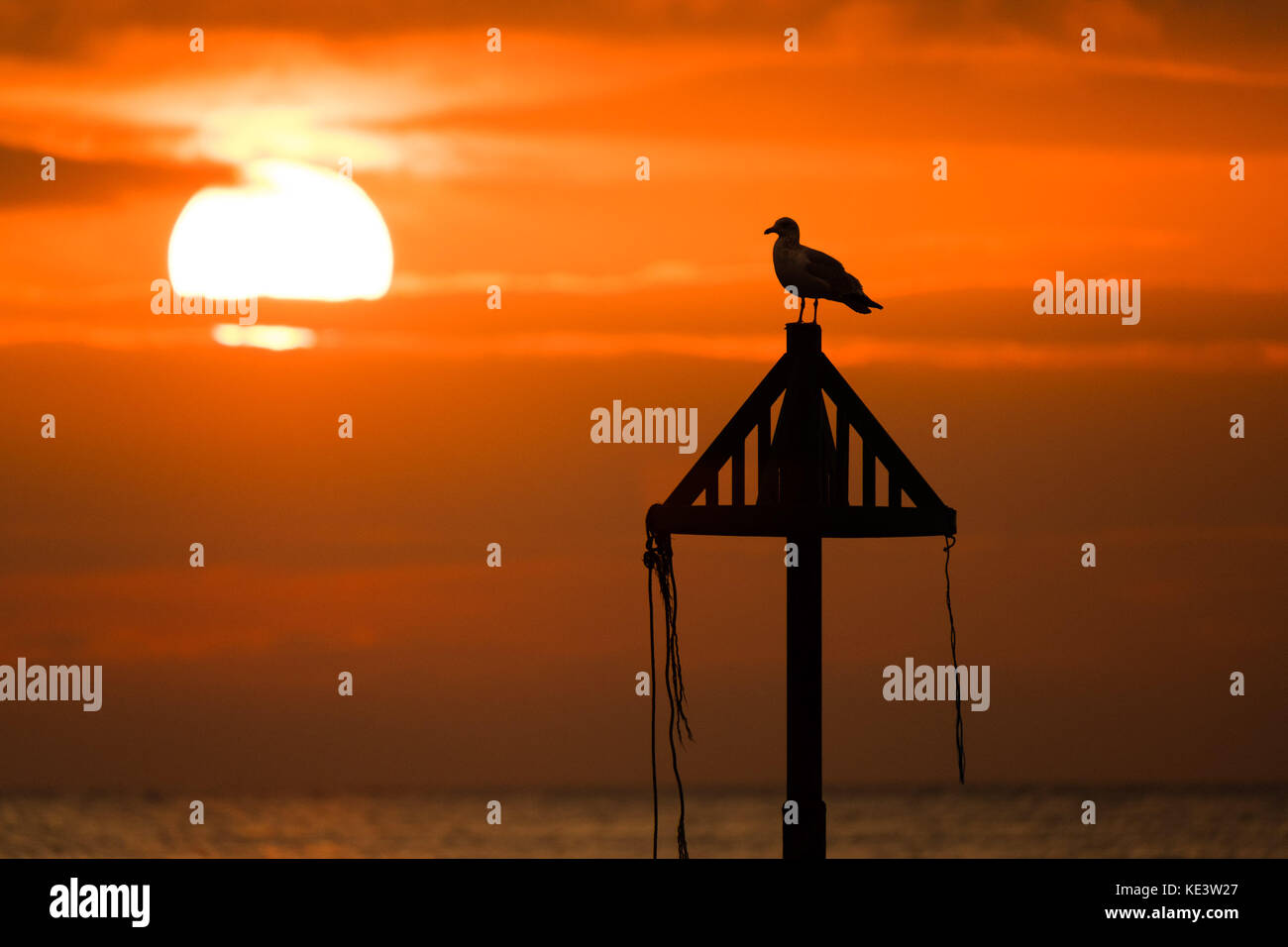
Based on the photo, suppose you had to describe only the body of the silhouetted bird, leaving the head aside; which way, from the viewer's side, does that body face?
to the viewer's left
